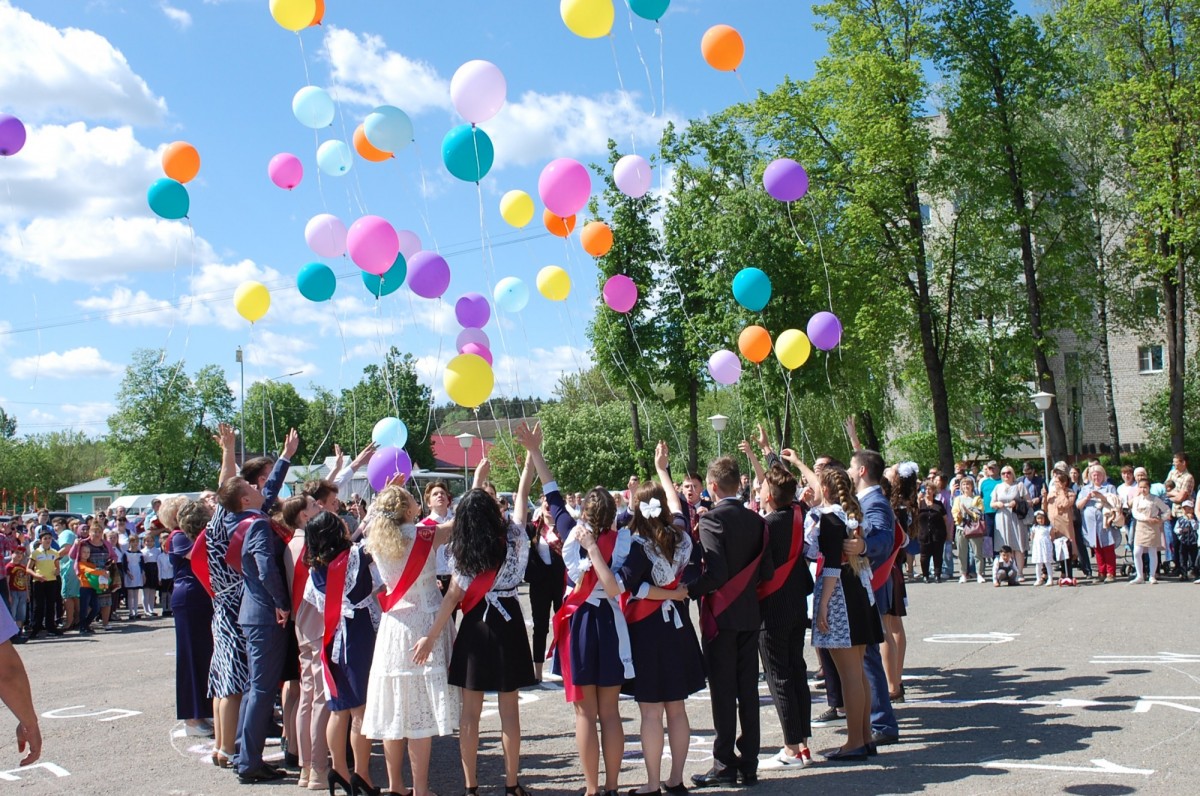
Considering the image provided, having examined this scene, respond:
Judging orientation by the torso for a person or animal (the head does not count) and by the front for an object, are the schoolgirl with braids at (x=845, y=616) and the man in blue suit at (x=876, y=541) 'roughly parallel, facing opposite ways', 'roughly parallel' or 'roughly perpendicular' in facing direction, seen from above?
roughly parallel

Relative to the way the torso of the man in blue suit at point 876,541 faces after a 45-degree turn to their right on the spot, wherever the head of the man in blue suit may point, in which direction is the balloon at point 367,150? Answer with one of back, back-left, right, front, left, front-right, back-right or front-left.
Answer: front

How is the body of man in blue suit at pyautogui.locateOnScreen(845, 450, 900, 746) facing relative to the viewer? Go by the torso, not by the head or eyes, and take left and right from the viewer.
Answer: facing to the left of the viewer

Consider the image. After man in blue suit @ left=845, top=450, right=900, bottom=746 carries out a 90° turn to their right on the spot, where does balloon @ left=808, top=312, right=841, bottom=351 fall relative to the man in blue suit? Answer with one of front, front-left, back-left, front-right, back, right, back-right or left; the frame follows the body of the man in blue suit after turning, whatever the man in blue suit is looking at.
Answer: front

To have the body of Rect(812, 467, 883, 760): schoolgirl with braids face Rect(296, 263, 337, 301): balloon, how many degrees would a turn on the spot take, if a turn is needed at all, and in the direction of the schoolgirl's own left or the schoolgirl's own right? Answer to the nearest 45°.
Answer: approximately 45° to the schoolgirl's own right

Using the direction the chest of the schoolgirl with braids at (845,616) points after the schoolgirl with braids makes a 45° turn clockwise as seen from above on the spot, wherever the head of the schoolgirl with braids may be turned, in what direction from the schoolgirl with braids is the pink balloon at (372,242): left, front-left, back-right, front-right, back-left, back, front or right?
front

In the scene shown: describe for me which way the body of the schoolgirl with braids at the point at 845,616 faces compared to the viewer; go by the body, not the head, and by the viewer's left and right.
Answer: facing to the left of the viewer

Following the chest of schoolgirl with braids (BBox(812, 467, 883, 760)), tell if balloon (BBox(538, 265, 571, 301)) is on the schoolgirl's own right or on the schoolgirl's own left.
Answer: on the schoolgirl's own right

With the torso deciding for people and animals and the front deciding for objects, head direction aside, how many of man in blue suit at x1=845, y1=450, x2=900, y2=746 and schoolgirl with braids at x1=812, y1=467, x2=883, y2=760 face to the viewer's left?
2

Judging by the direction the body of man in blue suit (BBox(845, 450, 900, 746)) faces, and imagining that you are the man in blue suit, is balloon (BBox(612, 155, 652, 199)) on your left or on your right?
on your right

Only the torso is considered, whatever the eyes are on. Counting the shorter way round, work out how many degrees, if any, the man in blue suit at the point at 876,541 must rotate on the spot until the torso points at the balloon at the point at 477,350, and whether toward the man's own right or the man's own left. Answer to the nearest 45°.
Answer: approximately 45° to the man's own right

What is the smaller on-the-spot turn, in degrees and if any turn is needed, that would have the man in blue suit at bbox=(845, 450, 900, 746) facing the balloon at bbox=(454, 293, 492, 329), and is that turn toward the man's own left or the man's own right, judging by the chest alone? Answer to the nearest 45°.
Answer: approximately 45° to the man's own right
